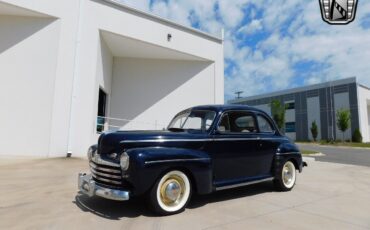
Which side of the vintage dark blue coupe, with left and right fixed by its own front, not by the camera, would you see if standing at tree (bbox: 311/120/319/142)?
back

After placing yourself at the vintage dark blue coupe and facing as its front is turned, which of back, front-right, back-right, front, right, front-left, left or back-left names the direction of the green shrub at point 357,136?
back

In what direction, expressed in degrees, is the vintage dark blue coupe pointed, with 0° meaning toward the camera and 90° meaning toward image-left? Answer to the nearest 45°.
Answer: approximately 45°

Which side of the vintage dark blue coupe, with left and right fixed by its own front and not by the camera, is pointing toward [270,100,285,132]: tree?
back

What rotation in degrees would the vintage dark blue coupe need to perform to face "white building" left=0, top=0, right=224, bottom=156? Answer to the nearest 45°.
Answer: approximately 90° to its right

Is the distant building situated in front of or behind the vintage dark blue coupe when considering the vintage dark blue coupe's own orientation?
behind

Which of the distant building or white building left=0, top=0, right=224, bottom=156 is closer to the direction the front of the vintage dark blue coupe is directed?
the white building

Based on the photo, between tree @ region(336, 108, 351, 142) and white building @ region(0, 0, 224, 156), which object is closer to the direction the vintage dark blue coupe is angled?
the white building

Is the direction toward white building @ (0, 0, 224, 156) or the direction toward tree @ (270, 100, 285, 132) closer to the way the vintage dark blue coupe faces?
the white building
